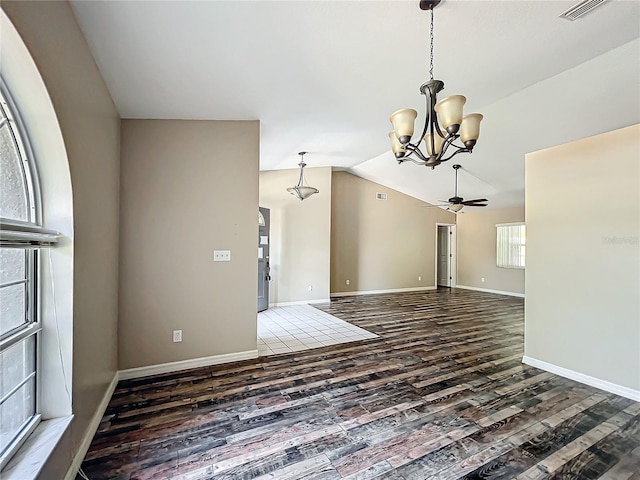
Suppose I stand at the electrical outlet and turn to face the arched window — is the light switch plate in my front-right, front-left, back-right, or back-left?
back-left

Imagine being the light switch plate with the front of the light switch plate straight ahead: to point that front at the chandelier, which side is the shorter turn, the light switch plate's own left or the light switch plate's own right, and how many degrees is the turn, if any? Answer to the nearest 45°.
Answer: approximately 45° to the light switch plate's own left

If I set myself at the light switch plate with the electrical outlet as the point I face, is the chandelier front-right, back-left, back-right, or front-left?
back-left

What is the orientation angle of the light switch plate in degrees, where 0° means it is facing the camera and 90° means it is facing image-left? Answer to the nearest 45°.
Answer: approximately 0°
